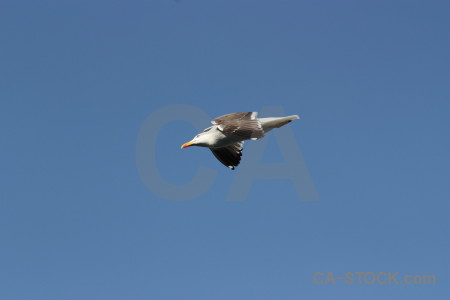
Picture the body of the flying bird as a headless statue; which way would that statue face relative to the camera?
to the viewer's left
